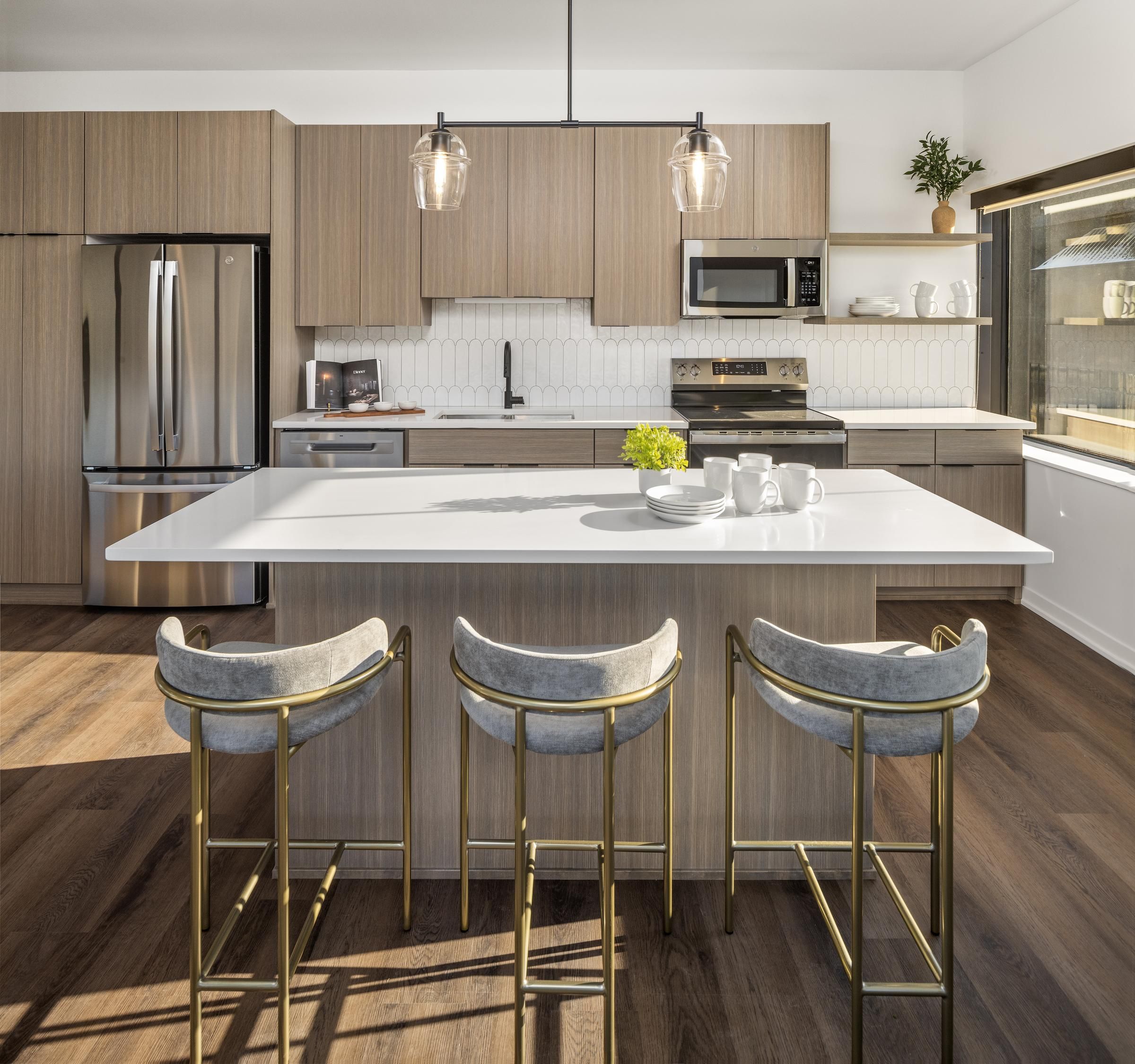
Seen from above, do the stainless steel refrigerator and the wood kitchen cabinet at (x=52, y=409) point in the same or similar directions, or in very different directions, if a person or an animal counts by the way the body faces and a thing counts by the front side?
same or similar directions

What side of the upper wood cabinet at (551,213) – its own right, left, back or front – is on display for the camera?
front

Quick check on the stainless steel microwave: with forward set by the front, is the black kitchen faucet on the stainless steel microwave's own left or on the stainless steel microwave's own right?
on the stainless steel microwave's own right

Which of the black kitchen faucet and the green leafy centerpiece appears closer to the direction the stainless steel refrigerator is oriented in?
the green leafy centerpiece

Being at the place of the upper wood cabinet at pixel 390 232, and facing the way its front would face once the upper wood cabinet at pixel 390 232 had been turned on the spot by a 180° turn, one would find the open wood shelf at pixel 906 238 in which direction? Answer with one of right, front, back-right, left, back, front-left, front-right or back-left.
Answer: right

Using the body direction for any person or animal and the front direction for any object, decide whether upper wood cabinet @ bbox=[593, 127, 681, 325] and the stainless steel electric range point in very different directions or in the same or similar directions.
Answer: same or similar directions

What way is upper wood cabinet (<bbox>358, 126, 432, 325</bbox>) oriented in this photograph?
toward the camera

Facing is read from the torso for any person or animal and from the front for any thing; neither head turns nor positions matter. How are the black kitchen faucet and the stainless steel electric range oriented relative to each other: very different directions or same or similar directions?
same or similar directions

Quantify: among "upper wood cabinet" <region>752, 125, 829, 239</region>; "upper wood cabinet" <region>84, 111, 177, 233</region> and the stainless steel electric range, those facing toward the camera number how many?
3

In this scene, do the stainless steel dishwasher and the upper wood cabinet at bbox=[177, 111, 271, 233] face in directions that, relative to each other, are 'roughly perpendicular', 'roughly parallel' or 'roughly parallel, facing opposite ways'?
roughly parallel

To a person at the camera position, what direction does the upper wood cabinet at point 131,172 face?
facing the viewer

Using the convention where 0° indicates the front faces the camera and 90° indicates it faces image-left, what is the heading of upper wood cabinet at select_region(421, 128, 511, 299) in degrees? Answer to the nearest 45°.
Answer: approximately 0°

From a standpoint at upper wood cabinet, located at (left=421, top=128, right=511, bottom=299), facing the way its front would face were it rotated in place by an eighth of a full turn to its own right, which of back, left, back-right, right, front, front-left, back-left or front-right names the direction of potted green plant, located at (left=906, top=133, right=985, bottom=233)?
back-left
